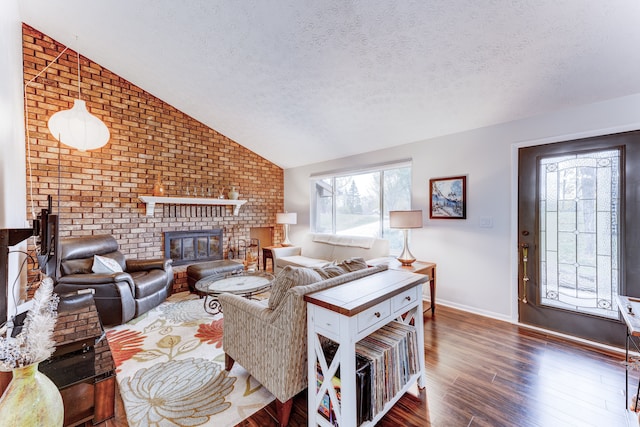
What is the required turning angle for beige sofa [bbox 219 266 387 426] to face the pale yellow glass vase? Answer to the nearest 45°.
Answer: approximately 90° to its left

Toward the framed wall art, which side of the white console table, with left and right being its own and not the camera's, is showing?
left

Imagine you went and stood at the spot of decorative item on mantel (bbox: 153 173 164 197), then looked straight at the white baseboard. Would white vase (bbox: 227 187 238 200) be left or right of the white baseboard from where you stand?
left

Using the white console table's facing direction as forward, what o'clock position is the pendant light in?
The pendant light is roughly at 5 o'clock from the white console table.

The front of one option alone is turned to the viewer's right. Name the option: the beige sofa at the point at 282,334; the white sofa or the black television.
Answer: the black television

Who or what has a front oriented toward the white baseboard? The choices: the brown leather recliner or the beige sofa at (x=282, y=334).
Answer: the brown leather recliner

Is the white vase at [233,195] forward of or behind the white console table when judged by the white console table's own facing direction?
behind

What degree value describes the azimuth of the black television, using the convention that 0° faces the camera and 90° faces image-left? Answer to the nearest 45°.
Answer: approximately 270°

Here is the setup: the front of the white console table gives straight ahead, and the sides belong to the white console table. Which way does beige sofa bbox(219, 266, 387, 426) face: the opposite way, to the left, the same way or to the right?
the opposite way

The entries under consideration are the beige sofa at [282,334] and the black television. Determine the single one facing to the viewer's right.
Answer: the black television

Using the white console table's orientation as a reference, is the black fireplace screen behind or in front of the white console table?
behind
